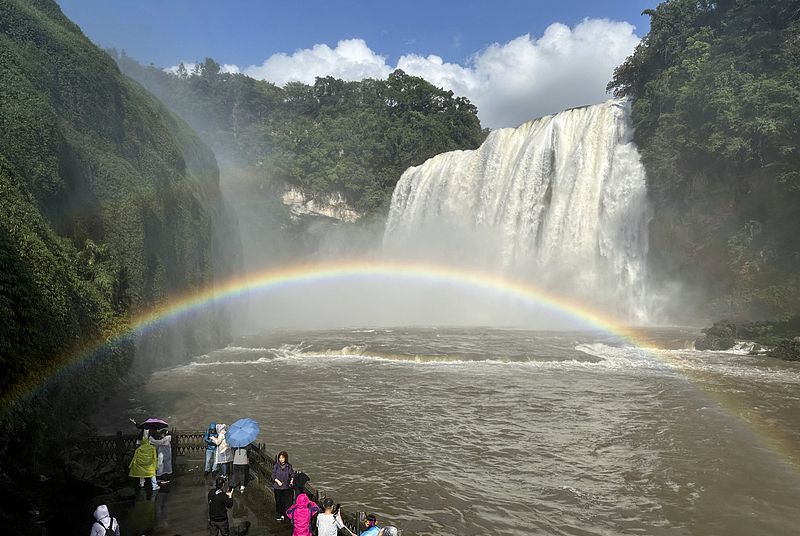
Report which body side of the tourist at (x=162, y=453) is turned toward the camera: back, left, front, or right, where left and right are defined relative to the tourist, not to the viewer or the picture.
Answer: back

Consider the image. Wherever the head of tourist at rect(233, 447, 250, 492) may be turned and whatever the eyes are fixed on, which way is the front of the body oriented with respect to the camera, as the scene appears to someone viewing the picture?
away from the camera

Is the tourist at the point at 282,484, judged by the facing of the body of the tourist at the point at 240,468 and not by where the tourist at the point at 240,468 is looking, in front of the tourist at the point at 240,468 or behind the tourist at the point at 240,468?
behind

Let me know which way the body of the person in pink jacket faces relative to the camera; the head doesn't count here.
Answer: away from the camera

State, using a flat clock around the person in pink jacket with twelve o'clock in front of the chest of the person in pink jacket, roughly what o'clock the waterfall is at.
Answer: The waterfall is roughly at 1 o'clock from the person in pink jacket.

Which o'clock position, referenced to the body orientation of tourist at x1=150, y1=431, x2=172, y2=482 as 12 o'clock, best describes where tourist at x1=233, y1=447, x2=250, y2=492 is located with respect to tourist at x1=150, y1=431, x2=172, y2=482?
tourist at x1=233, y1=447, x2=250, y2=492 is roughly at 4 o'clock from tourist at x1=150, y1=431, x2=172, y2=482.

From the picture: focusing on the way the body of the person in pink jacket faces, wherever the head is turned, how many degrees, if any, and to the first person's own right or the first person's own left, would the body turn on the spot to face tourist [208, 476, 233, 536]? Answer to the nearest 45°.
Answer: approximately 45° to the first person's own left

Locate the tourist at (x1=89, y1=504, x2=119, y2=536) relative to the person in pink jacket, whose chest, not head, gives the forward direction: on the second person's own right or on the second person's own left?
on the second person's own left

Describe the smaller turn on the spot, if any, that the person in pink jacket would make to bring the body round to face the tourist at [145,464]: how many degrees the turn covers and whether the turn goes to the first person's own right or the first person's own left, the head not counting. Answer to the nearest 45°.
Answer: approximately 45° to the first person's own left
